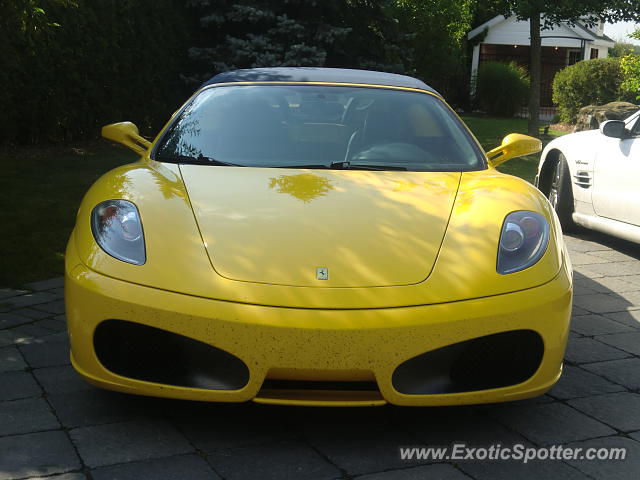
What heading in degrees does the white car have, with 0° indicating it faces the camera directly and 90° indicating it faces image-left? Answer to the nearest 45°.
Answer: approximately 135°

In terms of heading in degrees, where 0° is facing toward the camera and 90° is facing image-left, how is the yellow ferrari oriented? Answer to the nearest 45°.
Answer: approximately 0°

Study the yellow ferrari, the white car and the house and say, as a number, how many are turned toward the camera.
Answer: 2

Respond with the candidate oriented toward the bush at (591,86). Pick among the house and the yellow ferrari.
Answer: the house

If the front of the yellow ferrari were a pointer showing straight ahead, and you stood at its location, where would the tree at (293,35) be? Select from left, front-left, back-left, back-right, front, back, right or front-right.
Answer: back

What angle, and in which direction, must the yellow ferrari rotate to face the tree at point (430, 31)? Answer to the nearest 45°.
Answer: approximately 180°
